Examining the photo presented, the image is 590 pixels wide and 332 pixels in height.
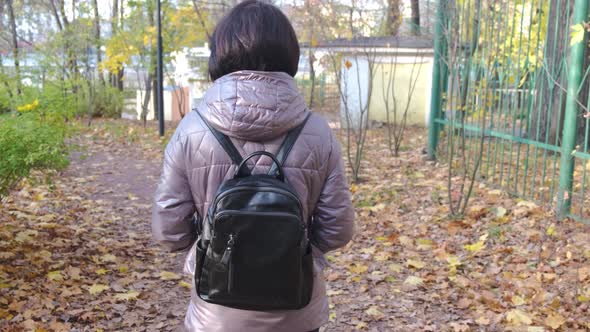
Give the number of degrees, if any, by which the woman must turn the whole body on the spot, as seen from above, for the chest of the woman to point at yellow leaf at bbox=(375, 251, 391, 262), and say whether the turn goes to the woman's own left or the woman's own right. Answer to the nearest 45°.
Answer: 0° — they already face it

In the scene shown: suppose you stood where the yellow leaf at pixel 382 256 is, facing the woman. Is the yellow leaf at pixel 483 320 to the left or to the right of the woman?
left

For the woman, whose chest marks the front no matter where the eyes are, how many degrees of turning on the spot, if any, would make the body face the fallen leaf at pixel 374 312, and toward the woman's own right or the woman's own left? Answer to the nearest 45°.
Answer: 0° — they already face it

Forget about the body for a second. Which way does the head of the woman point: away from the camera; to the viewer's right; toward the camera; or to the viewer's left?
away from the camera

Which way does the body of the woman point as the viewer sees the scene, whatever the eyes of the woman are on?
away from the camera
